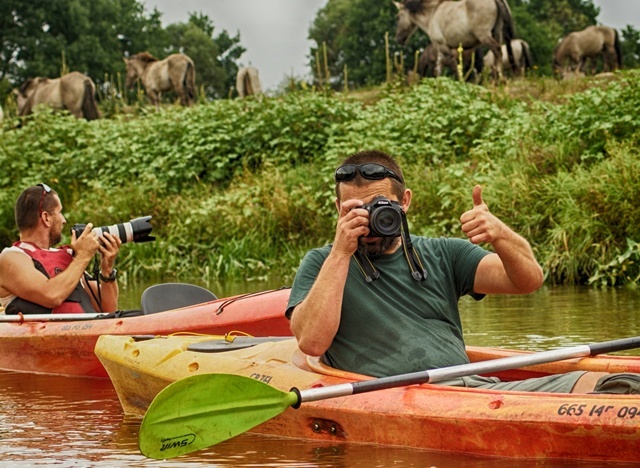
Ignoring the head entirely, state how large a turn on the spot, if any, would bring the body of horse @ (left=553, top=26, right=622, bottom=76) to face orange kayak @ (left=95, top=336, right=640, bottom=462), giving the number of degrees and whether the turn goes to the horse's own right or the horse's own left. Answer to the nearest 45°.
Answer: approximately 90° to the horse's own left

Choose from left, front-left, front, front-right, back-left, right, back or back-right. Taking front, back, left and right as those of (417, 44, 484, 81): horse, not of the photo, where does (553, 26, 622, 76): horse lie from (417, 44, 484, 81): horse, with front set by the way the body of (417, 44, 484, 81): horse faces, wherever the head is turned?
back-right

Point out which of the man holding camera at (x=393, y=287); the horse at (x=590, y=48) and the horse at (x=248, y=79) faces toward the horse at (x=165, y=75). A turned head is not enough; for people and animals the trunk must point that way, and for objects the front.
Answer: the horse at (x=590, y=48)

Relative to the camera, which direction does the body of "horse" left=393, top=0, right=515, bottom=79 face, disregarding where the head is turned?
to the viewer's left

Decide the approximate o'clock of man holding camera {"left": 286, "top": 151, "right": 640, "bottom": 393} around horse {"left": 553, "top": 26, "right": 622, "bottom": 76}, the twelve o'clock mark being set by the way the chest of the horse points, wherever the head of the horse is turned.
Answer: The man holding camera is roughly at 9 o'clock from the horse.

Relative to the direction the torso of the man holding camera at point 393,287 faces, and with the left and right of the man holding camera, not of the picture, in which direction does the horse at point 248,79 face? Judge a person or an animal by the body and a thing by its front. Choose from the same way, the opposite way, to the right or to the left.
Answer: the opposite way

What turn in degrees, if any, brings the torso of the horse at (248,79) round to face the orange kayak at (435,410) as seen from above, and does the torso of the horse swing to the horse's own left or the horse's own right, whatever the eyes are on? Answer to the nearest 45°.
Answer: approximately 180°

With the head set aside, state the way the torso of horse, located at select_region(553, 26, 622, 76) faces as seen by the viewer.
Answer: to the viewer's left

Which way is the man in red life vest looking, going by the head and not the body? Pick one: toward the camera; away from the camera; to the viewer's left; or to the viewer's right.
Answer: to the viewer's right

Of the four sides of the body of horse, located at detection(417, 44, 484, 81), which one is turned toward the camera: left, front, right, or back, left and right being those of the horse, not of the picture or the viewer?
left

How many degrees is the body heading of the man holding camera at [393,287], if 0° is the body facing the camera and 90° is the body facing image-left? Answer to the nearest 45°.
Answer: approximately 0°

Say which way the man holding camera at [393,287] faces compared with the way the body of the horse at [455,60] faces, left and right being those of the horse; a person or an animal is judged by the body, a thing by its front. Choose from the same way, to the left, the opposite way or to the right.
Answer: to the left

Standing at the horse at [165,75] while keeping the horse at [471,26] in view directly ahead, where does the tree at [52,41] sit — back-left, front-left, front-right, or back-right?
back-left

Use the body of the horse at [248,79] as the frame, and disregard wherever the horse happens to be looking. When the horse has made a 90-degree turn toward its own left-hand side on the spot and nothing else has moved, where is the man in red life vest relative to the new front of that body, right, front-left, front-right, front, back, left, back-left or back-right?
left

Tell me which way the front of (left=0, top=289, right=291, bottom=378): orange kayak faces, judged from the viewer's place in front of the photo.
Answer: facing to the right of the viewer
